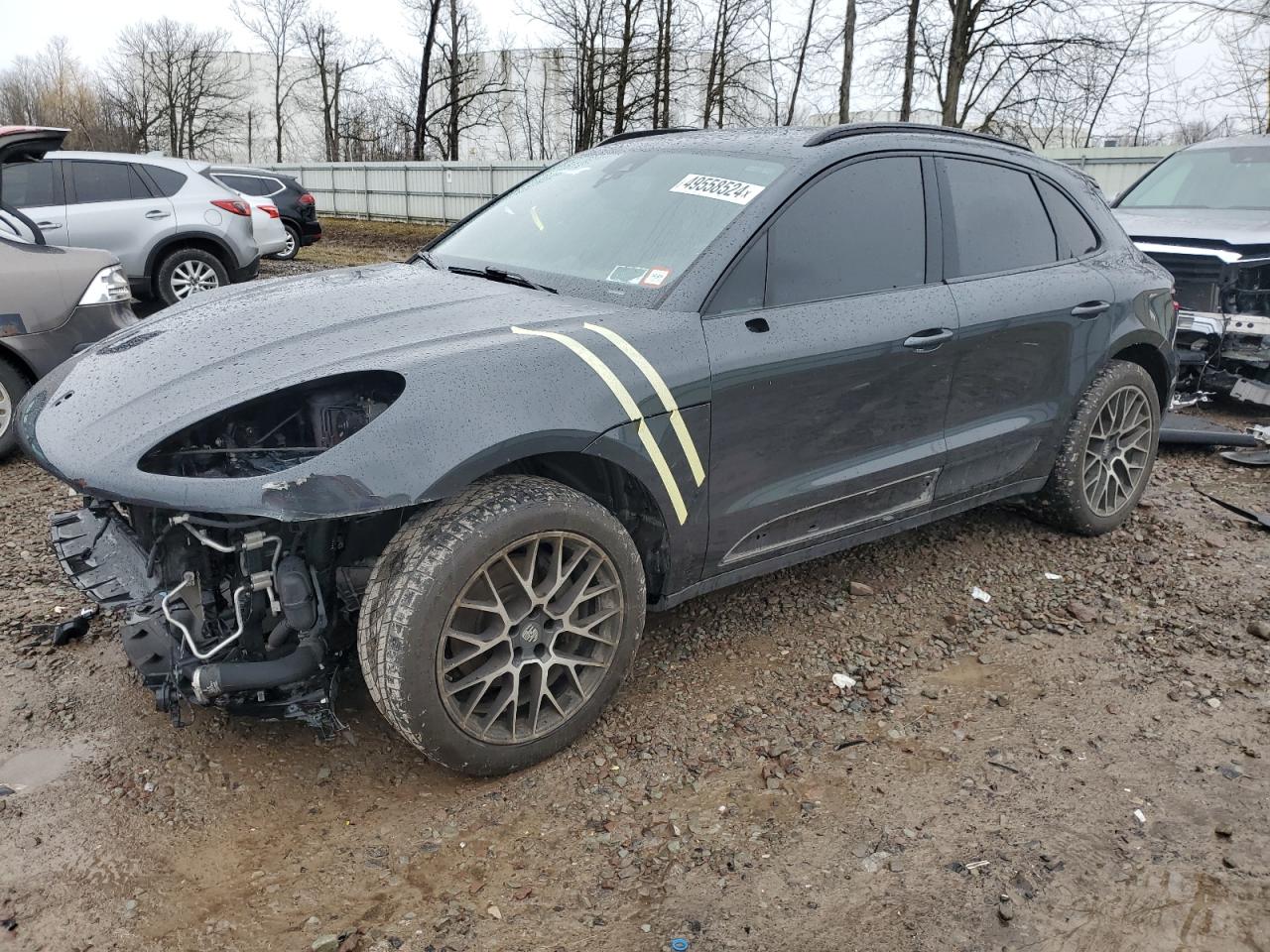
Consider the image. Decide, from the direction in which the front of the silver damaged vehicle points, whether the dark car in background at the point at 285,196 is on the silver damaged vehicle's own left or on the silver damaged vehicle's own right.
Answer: on the silver damaged vehicle's own right

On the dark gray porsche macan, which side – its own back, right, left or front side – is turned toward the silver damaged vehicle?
back

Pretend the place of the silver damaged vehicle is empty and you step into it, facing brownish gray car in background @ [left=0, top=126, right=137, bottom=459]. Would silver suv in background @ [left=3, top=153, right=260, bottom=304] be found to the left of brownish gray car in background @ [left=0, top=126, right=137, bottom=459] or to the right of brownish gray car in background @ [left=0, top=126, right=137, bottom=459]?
right

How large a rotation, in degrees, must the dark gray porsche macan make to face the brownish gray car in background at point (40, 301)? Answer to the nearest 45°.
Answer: approximately 90° to its right

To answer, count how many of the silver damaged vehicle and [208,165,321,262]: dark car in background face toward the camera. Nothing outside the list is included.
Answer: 1

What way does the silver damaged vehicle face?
toward the camera

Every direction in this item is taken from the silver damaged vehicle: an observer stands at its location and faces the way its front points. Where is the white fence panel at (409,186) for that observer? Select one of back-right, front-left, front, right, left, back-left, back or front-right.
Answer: back-right

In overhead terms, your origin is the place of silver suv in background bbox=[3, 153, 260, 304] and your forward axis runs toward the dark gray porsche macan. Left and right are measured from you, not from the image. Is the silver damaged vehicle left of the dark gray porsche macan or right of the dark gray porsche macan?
left

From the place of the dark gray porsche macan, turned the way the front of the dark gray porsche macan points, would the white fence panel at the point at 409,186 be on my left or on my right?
on my right

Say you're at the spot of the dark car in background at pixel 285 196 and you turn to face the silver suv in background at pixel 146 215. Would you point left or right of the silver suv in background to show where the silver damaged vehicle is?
left

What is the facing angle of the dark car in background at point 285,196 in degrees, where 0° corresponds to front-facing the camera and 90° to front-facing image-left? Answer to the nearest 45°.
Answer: approximately 135°

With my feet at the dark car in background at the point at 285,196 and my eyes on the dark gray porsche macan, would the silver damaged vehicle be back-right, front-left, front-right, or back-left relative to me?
front-left

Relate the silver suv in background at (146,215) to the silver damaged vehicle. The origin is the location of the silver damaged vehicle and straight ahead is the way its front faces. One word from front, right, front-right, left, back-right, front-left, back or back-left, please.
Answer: right

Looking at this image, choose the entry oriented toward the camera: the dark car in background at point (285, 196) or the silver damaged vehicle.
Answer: the silver damaged vehicle
